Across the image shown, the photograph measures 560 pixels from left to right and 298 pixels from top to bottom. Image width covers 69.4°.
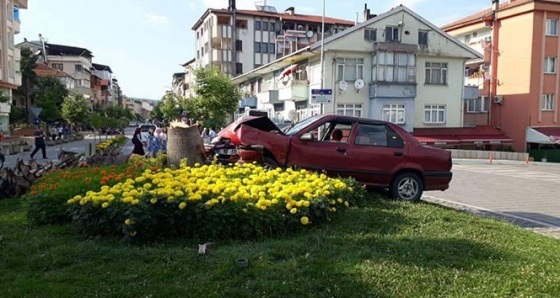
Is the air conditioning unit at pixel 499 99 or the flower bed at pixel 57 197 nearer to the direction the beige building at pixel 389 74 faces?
the flower bed

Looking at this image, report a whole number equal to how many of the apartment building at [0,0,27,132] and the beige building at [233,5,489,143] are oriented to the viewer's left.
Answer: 0

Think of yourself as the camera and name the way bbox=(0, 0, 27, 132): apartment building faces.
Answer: facing the viewer and to the right of the viewer

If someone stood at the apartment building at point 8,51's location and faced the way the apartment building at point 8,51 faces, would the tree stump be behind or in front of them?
in front

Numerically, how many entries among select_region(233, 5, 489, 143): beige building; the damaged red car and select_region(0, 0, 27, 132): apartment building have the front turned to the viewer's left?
1

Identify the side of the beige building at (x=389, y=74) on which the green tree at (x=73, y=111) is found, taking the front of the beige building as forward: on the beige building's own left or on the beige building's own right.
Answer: on the beige building's own right

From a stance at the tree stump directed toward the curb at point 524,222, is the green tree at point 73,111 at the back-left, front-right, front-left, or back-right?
back-left

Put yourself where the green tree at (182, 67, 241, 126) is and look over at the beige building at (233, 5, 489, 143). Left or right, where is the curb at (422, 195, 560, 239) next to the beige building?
right

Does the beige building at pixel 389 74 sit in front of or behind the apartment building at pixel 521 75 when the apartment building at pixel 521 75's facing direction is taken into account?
in front

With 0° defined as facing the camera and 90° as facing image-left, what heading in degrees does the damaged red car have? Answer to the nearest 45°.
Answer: approximately 90°

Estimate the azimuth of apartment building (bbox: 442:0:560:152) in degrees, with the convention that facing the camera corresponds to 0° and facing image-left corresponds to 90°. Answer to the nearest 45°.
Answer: approximately 45°

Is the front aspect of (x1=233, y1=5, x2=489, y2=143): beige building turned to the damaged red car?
yes

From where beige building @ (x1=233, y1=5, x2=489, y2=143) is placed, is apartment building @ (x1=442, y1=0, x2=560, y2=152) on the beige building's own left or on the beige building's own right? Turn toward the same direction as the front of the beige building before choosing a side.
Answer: on the beige building's own left
